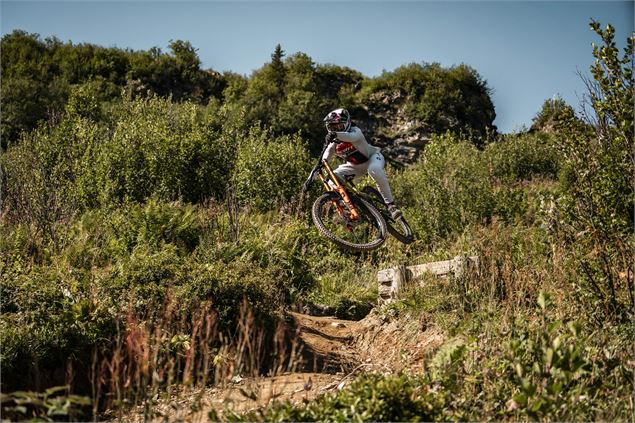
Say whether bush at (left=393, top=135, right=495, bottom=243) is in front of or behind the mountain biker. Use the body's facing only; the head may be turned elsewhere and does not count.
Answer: behind

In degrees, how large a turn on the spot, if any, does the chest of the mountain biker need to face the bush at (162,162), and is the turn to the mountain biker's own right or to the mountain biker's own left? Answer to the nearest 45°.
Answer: approximately 90° to the mountain biker's own right

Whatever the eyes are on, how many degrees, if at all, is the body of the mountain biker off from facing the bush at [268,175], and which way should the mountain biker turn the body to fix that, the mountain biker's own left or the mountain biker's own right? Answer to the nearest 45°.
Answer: approximately 135° to the mountain biker's own right

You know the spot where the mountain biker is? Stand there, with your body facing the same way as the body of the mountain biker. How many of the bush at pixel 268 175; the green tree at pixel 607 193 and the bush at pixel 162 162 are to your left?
1

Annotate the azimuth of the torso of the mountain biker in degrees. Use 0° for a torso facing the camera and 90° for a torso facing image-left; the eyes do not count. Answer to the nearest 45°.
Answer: approximately 45°

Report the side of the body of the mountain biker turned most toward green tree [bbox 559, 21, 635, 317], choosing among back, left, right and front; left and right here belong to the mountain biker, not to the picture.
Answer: left

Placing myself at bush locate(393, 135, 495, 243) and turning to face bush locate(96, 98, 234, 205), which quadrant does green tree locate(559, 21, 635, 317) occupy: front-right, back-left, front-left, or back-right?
back-left

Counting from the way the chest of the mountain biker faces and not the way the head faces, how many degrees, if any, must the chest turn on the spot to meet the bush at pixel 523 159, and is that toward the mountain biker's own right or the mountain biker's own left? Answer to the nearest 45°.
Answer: approximately 135° to the mountain biker's own right
